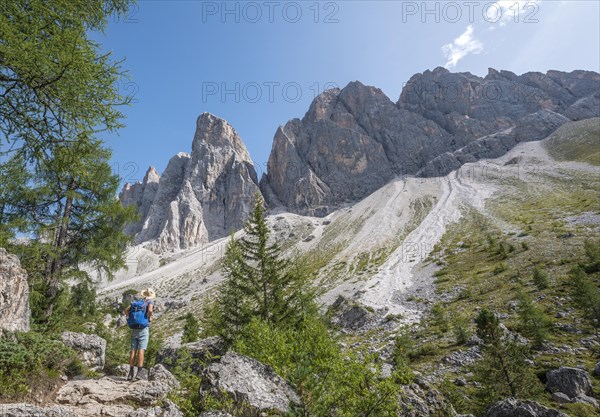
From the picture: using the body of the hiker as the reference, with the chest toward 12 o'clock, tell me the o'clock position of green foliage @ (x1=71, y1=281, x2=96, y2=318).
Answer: The green foliage is roughly at 10 o'clock from the hiker.

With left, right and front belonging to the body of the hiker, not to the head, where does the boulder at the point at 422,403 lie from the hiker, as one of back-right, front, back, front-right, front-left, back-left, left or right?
front-right

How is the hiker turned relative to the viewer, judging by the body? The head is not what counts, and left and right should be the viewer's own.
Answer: facing away from the viewer and to the right of the viewer

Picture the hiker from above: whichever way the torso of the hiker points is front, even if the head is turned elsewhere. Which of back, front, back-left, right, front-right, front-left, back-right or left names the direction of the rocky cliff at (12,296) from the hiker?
back-left

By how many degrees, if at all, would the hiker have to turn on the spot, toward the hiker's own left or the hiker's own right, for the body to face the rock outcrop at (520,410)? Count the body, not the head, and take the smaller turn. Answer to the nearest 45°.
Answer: approximately 45° to the hiker's own right

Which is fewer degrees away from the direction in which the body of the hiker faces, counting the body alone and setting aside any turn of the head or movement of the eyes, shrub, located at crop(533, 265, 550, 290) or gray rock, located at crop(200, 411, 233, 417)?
the shrub

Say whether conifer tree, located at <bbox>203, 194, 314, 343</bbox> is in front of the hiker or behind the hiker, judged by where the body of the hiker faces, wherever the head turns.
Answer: in front

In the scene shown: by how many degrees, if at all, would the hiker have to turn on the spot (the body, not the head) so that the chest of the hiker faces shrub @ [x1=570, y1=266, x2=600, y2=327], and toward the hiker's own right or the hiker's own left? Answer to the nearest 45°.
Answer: approximately 45° to the hiker's own right

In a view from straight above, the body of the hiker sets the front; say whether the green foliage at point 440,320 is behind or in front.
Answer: in front

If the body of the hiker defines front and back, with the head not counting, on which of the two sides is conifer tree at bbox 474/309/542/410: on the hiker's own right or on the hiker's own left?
on the hiker's own right

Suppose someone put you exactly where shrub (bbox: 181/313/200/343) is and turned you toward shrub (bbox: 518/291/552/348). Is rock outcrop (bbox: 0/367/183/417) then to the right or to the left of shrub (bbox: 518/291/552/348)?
right
